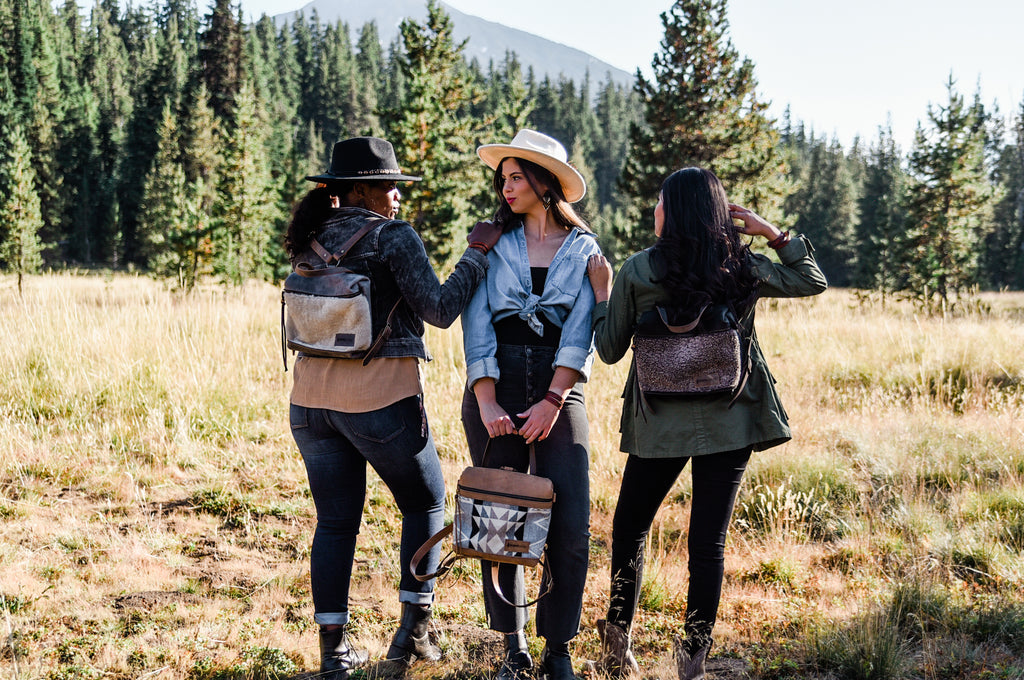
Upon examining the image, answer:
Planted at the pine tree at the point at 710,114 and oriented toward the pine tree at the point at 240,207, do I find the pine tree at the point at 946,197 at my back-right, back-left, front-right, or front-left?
back-right

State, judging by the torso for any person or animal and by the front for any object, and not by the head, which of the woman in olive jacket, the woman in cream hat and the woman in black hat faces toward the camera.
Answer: the woman in cream hat

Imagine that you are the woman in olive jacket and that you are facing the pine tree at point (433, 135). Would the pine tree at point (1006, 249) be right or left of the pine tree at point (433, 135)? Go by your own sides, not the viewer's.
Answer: right

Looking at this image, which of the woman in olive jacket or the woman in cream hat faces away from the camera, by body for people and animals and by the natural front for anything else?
the woman in olive jacket

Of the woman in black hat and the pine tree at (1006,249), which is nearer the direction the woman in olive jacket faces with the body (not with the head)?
the pine tree

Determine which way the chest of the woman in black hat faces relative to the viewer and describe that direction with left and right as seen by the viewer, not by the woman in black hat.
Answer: facing away from the viewer and to the right of the viewer

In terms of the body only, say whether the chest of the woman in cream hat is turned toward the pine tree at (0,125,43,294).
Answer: no

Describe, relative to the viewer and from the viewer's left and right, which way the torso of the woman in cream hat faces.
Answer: facing the viewer

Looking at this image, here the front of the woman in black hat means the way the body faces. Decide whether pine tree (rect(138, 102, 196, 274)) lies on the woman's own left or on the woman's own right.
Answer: on the woman's own left

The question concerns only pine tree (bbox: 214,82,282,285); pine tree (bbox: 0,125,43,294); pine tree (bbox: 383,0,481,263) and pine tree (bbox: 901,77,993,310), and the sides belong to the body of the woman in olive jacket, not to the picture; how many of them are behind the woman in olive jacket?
0

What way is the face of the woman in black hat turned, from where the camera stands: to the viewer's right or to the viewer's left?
to the viewer's right

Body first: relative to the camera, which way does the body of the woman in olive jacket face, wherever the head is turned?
away from the camera

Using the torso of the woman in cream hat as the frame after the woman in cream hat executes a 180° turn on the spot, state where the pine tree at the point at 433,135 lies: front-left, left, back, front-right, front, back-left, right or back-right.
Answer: front

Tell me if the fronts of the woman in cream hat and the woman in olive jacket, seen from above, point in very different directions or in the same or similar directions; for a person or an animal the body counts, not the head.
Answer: very different directions

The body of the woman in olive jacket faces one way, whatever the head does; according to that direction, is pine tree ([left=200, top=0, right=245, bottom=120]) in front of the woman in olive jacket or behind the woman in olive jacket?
in front

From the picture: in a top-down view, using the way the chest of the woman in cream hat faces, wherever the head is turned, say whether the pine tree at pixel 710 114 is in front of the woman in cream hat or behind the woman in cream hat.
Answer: behind

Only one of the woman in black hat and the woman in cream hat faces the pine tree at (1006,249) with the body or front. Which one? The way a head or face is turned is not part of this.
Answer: the woman in black hat

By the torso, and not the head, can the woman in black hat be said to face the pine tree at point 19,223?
no
